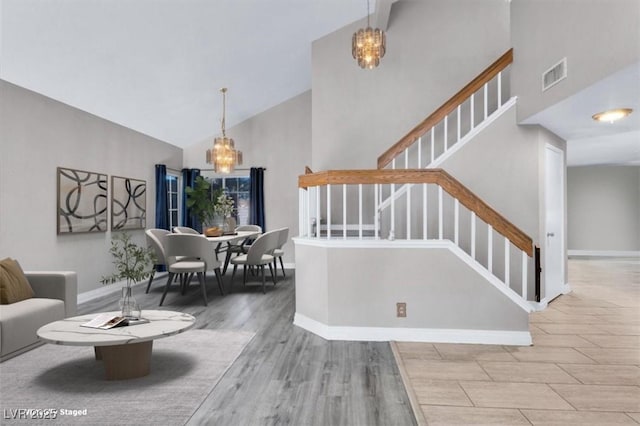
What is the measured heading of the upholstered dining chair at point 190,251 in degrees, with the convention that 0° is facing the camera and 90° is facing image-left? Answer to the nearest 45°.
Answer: approximately 225°

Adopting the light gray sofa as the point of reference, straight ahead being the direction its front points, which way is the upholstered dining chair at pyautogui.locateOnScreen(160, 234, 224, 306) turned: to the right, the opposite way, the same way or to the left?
to the left

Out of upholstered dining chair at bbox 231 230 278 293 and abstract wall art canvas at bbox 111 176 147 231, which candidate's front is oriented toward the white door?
the abstract wall art canvas

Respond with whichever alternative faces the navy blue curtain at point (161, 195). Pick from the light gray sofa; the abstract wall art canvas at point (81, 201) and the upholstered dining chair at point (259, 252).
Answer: the upholstered dining chair

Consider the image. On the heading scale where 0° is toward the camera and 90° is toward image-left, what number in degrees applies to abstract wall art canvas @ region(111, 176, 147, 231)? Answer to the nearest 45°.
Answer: approximately 315°

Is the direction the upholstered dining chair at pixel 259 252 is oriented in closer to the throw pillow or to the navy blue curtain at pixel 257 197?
the navy blue curtain

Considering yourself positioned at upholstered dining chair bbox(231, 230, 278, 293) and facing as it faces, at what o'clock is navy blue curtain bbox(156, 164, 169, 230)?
The navy blue curtain is roughly at 12 o'clock from the upholstered dining chair.

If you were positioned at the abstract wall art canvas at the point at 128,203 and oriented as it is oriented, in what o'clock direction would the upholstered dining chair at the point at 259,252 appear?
The upholstered dining chair is roughly at 12 o'clock from the abstract wall art canvas.

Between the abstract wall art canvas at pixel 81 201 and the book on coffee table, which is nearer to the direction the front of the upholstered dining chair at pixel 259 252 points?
the abstract wall art canvas

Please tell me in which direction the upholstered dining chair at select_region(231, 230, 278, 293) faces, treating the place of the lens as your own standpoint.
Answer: facing away from the viewer and to the left of the viewer

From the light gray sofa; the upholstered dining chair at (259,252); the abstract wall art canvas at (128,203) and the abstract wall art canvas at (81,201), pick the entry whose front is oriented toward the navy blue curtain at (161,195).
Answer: the upholstered dining chair

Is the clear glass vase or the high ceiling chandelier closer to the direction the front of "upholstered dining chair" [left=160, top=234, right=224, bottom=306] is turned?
the high ceiling chandelier

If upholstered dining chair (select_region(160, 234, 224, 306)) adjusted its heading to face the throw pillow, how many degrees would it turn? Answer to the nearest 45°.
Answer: approximately 180°

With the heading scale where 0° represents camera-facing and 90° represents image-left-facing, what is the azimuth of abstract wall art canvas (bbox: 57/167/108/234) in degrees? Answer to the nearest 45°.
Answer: approximately 315°
